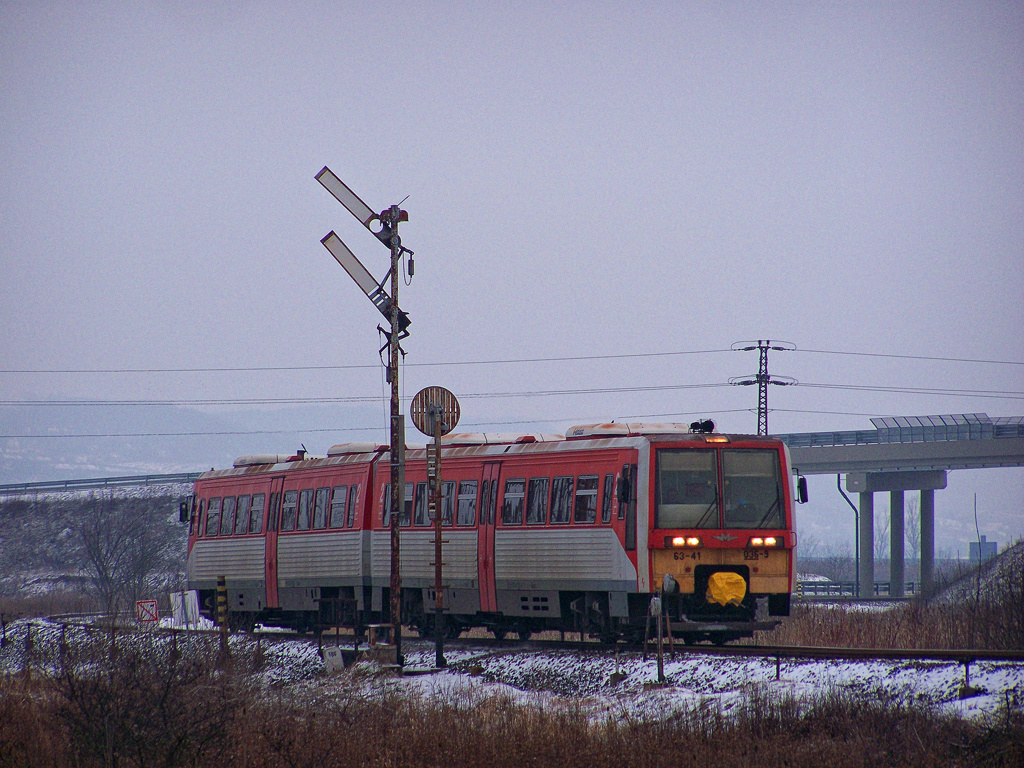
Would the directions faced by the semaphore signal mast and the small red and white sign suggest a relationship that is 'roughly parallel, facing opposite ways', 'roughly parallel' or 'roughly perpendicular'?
roughly parallel, facing opposite ways

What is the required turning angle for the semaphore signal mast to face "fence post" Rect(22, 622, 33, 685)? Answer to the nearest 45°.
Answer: approximately 45° to its left

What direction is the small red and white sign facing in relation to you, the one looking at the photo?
facing the viewer

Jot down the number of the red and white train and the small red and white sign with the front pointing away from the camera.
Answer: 0

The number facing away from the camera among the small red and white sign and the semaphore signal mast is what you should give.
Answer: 1

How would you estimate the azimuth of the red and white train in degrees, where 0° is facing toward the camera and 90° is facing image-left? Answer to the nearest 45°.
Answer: approximately 315°

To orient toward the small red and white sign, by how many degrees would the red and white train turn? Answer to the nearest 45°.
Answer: approximately 180°
